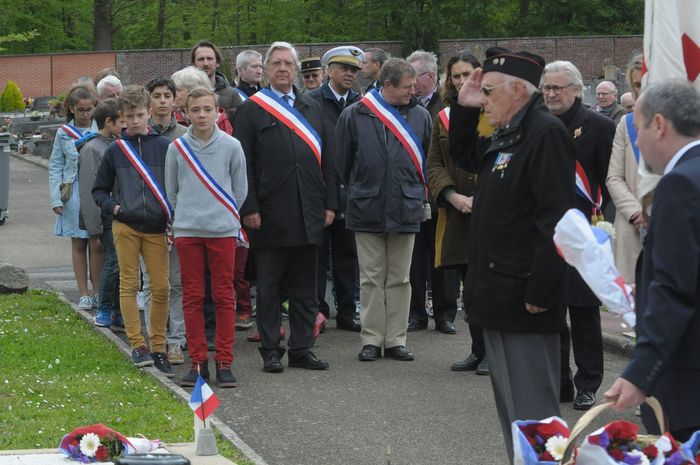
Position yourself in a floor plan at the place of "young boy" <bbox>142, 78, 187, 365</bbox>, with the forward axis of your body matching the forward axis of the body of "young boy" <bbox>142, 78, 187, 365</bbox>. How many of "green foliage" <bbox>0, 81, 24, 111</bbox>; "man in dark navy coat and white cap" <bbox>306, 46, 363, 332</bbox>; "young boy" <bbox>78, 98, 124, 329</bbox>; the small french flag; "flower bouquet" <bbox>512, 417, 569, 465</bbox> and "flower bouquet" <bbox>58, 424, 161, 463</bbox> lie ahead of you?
3

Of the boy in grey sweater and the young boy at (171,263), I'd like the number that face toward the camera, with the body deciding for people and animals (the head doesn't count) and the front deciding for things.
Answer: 2

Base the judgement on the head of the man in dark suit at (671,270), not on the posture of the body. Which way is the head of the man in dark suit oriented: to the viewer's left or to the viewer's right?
to the viewer's left

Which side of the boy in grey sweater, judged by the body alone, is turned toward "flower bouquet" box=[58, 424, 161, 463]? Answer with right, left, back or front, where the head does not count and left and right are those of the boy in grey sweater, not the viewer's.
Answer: front

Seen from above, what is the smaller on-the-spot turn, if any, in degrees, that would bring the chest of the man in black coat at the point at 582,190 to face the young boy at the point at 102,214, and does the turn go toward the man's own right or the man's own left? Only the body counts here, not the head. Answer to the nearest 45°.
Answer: approximately 45° to the man's own right

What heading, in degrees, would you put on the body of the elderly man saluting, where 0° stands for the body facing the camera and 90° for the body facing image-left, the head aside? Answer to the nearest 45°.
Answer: approximately 45°

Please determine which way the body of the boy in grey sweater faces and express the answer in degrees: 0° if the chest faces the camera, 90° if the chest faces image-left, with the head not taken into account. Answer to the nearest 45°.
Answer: approximately 0°

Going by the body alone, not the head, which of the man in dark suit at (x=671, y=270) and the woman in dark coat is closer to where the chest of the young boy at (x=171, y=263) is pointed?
the man in dark suit
